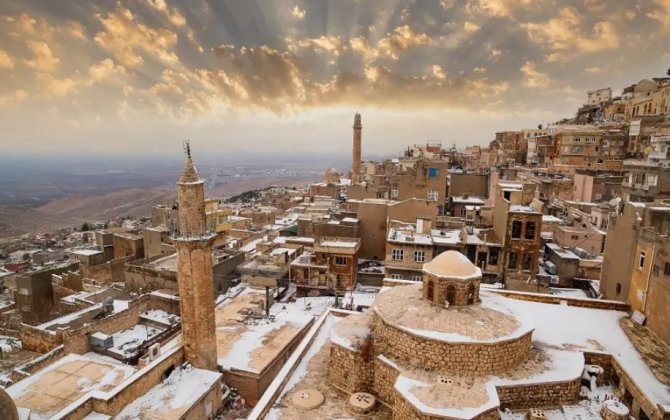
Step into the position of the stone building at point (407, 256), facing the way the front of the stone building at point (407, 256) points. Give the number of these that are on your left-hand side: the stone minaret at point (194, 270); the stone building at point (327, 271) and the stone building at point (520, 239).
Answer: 1

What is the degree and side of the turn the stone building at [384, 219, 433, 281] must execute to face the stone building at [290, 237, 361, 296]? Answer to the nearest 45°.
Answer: approximately 90° to its right

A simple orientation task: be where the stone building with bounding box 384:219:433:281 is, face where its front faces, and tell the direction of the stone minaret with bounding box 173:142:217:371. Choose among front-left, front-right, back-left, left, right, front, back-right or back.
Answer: front-right

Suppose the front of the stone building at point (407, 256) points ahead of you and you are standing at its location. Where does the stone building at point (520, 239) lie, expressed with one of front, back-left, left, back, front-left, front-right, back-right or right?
left

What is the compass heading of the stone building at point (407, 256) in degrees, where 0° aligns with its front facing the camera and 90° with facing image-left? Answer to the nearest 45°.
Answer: approximately 0°

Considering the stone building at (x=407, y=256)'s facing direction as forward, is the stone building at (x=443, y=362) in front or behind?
in front

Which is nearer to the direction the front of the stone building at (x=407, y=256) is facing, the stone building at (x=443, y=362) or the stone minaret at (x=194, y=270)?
the stone building

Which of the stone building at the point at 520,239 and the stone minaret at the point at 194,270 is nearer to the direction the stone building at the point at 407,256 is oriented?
the stone minaret
